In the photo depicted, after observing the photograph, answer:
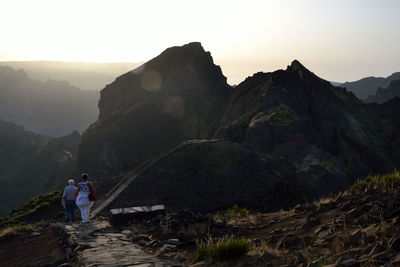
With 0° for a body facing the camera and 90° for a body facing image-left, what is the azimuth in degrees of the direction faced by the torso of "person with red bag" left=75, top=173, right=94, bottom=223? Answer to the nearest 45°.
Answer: approximately 180°

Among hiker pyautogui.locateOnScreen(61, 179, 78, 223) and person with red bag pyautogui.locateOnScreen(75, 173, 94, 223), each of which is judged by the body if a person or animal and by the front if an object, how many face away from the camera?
2

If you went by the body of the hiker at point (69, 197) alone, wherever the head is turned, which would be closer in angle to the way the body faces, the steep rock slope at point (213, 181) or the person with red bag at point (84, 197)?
the steep rock slope

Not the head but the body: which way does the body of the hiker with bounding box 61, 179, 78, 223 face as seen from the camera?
away from the camera

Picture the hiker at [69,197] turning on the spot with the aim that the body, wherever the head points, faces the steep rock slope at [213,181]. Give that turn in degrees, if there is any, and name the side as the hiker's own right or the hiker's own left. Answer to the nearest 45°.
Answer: approximately 45° to the hiker's own right

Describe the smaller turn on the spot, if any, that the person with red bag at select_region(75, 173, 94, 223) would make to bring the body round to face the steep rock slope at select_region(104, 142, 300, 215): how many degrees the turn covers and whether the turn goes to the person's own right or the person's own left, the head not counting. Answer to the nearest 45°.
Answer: approximately 45° to the person's own right
